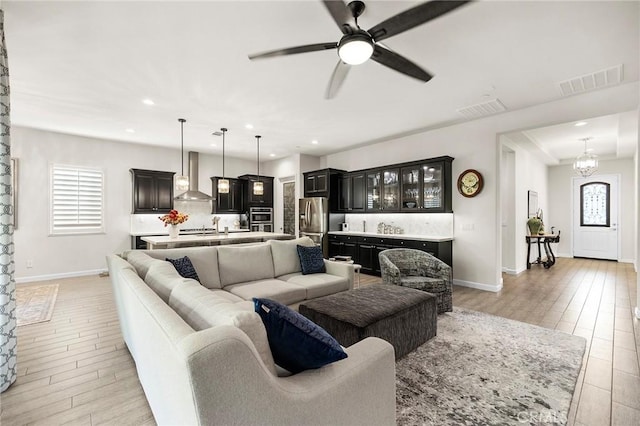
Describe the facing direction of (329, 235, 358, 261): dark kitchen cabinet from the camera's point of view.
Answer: facing the viewer and to the left of the viewer

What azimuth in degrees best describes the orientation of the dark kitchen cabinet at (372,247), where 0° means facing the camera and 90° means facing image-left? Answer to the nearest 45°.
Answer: approximately 45°

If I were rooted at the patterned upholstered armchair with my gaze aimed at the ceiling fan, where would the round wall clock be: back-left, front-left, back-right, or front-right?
back-left

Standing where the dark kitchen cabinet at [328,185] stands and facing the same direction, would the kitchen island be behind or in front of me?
in front

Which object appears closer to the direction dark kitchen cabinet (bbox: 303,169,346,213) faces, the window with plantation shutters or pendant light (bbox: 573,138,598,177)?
the window with plantation shutters

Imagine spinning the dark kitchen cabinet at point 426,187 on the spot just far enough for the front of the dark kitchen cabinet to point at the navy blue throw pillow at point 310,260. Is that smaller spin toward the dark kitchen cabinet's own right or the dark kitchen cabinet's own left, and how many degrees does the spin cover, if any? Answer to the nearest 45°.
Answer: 0° — it already faces it

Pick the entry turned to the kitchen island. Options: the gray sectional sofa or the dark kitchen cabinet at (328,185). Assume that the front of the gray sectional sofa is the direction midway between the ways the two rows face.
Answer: the dark kitchen cabinet

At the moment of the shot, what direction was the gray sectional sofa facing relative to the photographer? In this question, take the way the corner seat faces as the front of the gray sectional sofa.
facing the viewer and to the right of the viewer

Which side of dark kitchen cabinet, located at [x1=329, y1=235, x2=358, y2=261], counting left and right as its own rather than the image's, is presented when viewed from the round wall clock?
left

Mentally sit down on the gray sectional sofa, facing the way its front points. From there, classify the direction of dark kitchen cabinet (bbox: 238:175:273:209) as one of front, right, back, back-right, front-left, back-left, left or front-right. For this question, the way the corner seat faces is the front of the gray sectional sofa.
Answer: back-left

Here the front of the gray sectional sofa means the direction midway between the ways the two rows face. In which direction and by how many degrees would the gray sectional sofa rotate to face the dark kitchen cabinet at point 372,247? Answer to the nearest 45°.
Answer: approximately 90° to its left

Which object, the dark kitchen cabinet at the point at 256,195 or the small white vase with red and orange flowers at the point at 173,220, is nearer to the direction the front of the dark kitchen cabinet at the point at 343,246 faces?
the small white vase with red and orange flowers

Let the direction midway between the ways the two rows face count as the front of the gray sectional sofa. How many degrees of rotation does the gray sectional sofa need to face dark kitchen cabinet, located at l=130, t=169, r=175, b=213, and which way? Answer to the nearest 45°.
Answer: approximately 135° to its left
